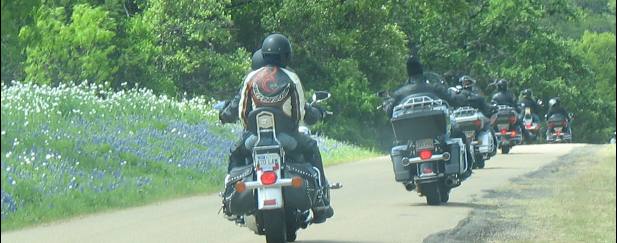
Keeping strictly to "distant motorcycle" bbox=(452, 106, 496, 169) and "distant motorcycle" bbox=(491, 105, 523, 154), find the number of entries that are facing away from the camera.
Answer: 2

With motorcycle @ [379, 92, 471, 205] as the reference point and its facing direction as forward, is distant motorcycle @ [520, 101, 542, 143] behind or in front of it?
in front

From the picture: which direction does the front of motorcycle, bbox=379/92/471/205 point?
away from the camera

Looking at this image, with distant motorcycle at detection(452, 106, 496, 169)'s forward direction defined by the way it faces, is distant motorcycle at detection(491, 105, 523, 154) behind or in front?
in front

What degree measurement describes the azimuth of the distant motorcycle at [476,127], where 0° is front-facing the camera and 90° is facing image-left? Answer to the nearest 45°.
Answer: approximately 180°

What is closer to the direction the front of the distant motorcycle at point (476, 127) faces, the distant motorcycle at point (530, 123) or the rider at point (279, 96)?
the distant motorcycle

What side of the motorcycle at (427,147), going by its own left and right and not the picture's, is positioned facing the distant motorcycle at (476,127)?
front

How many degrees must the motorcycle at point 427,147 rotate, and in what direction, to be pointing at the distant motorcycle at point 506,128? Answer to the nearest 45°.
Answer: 0° — it already faces it

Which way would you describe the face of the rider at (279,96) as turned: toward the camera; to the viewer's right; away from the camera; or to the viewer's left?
away from the camera

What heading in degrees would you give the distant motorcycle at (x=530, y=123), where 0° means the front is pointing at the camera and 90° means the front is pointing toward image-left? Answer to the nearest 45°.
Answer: approximately 180°

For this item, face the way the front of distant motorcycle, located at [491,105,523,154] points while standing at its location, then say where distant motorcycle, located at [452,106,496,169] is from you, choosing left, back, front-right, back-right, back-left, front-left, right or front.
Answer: back

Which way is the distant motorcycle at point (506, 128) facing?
away from the camera

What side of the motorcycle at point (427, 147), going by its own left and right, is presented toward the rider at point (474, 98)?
front
